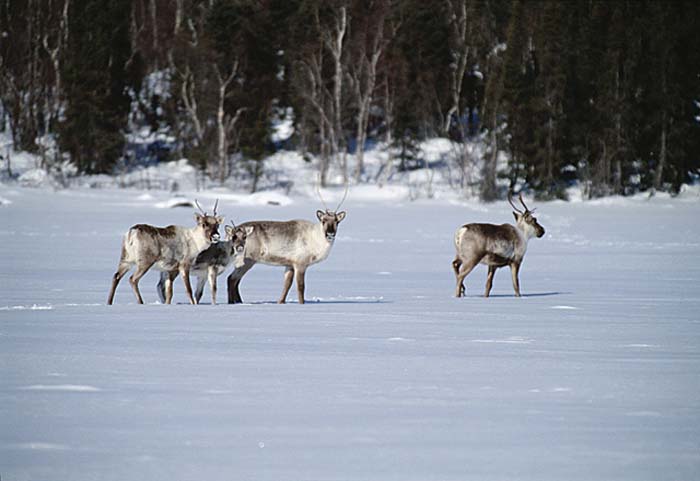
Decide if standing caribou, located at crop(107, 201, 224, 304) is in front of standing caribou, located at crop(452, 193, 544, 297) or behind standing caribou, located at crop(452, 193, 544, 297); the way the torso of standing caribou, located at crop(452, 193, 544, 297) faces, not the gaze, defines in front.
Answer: behind

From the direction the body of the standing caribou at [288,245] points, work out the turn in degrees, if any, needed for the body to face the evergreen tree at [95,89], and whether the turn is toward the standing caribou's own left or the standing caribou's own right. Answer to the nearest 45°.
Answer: approximately 90° to the standing caribou's own left

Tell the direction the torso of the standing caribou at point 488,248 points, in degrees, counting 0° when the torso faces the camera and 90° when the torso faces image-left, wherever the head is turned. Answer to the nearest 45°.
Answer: approximately 270°

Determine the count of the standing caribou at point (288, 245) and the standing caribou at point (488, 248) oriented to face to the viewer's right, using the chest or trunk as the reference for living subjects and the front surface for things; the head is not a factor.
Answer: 2

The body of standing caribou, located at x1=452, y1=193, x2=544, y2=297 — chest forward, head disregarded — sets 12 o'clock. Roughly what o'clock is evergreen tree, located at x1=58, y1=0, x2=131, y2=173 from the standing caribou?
The evergreen tree is roughly at 8 o'clock from the standing caribou.

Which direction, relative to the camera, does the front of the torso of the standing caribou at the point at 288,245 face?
to the viewer's right

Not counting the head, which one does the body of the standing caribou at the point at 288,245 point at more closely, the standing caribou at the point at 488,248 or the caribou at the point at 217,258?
the standing caribou
